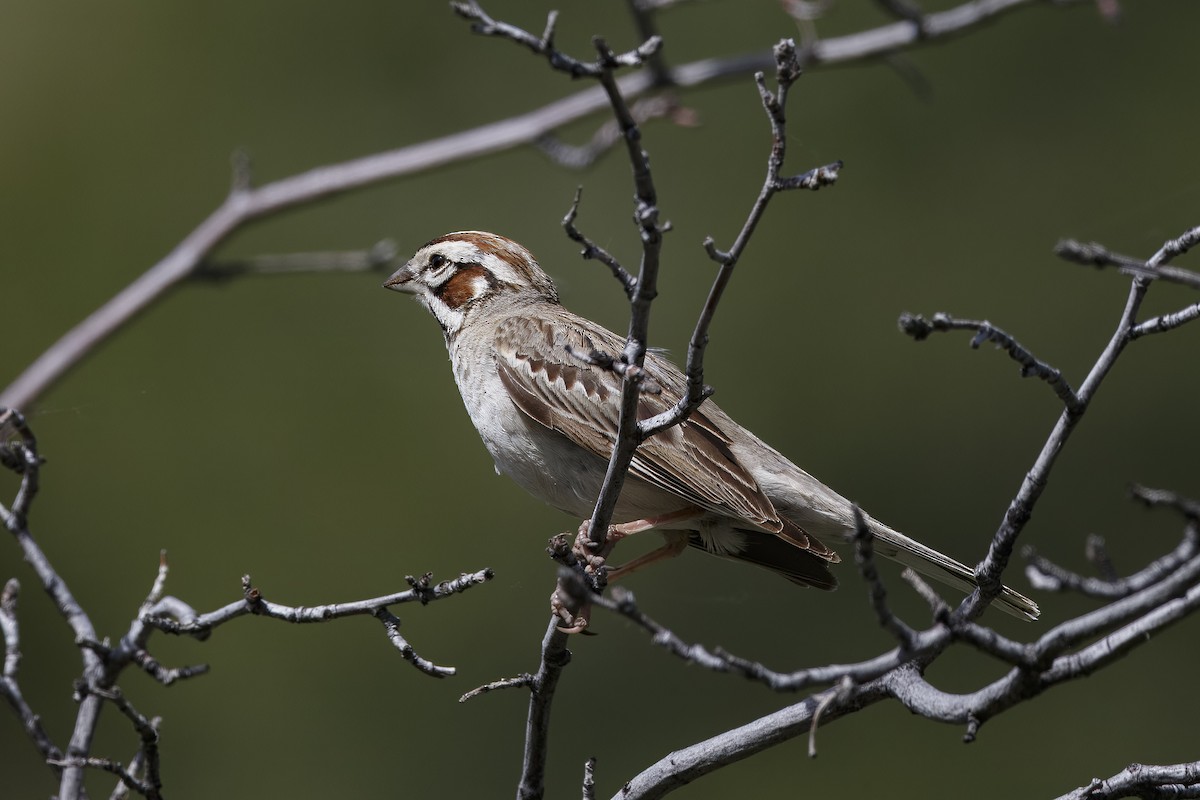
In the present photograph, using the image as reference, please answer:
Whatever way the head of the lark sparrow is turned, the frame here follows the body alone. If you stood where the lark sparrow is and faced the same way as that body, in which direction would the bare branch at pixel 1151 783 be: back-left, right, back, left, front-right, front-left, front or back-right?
back-left

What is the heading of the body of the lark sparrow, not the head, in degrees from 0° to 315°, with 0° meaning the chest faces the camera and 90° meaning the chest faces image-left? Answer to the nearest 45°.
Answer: approximately 90°

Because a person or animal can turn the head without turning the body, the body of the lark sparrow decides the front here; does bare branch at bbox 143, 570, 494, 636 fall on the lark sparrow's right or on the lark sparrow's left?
on the lark sparrow's left

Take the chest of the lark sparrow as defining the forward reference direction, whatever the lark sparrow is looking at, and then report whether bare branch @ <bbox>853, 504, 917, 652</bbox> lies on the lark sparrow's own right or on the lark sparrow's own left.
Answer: on the lark sparrow's own left
